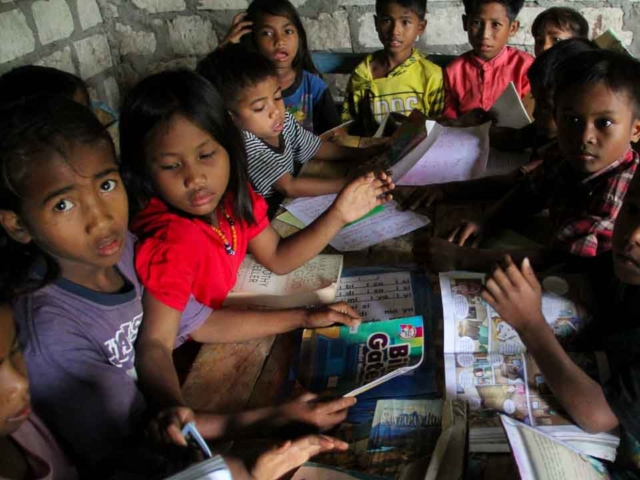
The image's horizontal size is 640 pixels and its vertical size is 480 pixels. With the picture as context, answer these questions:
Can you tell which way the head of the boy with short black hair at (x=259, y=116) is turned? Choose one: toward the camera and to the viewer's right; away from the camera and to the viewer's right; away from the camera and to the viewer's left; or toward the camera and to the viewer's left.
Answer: toward the camera and to the viewer's right

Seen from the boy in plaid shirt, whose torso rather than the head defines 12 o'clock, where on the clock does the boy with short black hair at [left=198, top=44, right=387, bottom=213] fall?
The boy with short black hair is roughly at 2 o'clock from the boy in plaid shirt.

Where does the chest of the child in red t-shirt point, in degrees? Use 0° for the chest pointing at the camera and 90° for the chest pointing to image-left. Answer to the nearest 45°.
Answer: approximately 315°

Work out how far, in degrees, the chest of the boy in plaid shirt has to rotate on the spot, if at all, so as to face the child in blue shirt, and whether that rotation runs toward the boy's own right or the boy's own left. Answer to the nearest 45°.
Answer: approximately 90° to the boy's own right

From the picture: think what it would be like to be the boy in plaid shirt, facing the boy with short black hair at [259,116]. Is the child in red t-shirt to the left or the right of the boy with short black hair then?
left

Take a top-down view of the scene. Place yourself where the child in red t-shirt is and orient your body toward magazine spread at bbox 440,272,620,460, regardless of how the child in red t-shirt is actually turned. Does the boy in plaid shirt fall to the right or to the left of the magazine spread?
left
